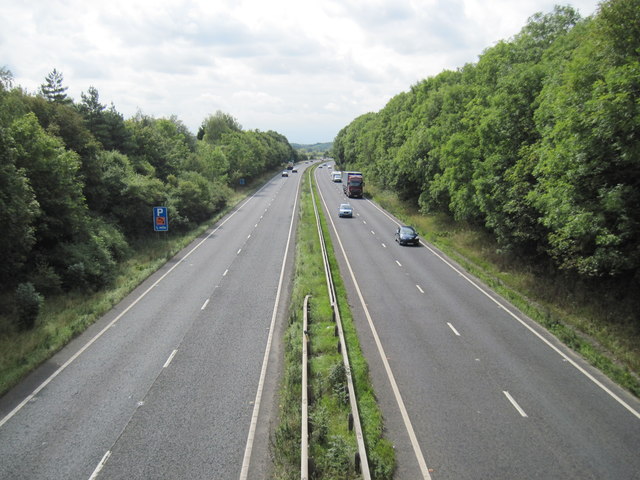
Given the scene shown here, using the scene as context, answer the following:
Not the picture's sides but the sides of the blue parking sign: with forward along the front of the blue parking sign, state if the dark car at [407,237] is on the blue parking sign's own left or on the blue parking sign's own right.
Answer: on the blue parking sign's own left

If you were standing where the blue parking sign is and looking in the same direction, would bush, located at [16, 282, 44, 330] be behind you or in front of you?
in front

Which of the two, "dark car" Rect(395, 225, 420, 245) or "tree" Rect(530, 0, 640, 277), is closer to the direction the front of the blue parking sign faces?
the tree

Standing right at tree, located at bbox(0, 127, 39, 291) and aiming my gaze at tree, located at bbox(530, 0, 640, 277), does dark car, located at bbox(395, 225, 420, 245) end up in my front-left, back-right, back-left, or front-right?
front-left

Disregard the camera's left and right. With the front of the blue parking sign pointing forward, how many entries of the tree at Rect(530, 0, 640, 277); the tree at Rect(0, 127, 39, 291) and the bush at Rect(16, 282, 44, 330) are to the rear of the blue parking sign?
0

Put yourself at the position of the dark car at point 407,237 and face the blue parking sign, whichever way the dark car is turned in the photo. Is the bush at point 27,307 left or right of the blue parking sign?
left

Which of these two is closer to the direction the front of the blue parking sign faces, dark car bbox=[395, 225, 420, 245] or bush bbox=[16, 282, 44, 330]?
the bush

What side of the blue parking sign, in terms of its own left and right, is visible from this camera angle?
front

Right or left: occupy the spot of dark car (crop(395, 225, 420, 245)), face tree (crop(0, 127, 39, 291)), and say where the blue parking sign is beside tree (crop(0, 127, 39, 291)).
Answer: right

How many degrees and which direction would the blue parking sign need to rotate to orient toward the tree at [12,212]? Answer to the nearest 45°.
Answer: approximately 45° to its right

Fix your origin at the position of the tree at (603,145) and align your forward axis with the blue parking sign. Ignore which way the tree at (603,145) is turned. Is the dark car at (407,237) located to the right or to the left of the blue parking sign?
right

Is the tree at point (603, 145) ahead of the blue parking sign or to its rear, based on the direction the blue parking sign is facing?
ahead

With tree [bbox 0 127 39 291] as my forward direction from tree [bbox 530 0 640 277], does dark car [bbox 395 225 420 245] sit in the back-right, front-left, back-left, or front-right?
front-right

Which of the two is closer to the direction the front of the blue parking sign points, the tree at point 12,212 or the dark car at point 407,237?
the tree
